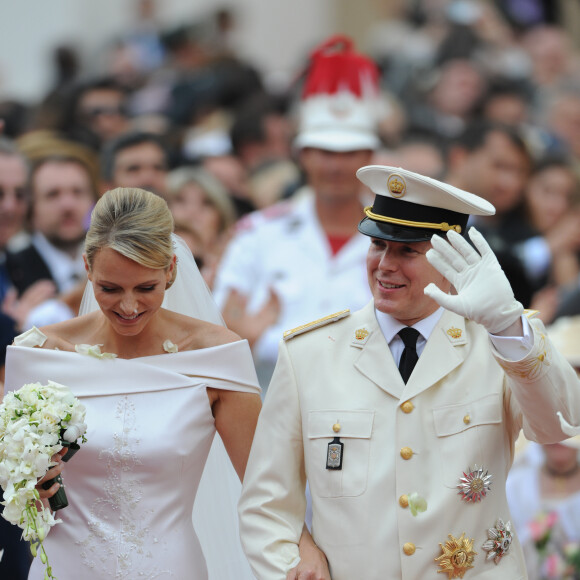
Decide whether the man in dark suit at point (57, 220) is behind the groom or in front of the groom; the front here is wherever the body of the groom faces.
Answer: behind

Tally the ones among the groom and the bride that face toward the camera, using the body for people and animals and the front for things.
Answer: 2

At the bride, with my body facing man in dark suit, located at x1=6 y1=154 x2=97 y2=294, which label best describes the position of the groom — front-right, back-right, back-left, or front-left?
back-right

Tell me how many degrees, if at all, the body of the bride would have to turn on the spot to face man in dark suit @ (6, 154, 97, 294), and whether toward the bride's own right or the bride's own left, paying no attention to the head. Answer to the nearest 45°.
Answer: approximately 180°

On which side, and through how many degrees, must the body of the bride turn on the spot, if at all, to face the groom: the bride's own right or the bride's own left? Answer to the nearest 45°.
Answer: approximately 45° to the bride's own left

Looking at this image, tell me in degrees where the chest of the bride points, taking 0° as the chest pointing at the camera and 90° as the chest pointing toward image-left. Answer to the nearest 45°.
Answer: approximately 0°

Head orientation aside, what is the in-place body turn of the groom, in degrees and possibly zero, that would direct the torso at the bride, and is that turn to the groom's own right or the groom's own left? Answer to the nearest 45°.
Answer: approximately 90° to the groom's own right

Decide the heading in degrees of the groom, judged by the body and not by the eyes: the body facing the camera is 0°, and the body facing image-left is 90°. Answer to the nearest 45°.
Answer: approximately 0°

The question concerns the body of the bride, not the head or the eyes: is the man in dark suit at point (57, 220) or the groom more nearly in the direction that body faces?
the groom
